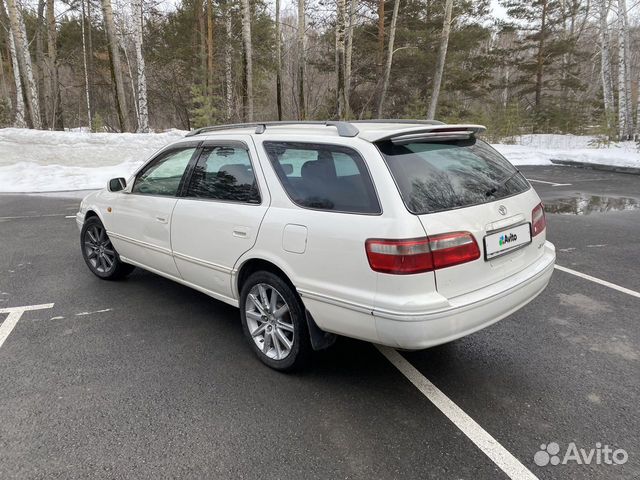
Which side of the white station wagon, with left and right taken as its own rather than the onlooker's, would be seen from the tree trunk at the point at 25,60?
front

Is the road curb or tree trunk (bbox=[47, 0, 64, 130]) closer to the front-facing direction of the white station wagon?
the tree trunk

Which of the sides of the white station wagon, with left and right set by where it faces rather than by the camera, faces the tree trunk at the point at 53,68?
front

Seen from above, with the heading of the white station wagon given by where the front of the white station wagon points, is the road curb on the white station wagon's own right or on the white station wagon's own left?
on the white station wagon's own right

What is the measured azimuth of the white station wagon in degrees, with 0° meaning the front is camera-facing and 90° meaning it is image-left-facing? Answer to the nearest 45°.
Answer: approximately 135°

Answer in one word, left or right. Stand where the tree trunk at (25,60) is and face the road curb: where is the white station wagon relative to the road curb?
right

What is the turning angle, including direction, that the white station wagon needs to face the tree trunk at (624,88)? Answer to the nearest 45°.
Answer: approximately 90° to its right
